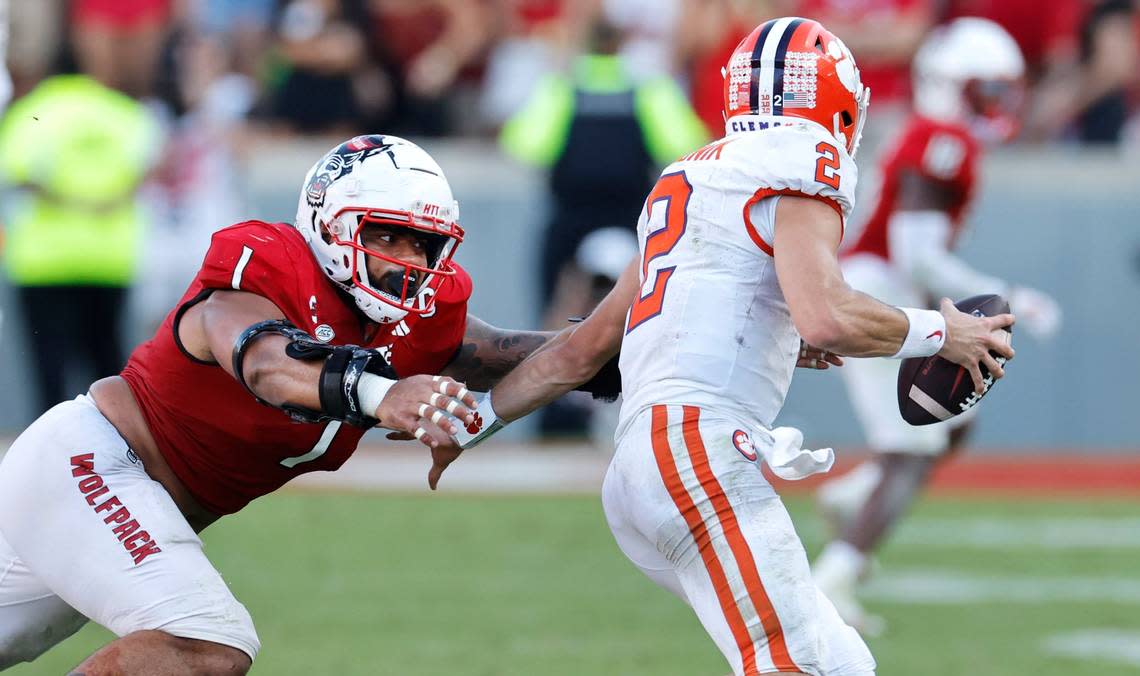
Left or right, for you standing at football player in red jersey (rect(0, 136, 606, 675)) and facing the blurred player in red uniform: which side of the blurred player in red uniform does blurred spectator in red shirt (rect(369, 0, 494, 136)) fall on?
left

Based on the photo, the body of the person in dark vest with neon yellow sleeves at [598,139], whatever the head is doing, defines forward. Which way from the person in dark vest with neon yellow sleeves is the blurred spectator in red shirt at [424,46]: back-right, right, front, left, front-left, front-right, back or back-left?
front-left

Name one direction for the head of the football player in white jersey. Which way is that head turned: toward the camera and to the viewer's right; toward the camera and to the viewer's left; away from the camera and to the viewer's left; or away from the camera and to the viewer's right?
away from the camera and to the viewer's right

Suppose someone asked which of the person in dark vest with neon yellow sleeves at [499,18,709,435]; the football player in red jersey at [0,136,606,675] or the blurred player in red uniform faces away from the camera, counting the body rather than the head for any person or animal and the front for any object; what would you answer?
the person in dark vest with neon yellow sleeves

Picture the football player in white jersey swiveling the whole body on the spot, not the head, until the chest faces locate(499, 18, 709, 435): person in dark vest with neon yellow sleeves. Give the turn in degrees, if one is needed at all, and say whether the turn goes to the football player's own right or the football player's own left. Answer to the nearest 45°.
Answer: approximately 45° to the football player's own left

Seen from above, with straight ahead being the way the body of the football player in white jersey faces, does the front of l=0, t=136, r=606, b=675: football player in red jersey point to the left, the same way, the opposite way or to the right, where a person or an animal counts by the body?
to the right

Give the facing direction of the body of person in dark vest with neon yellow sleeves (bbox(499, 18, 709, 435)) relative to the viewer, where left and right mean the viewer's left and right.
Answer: facing away from the viewer

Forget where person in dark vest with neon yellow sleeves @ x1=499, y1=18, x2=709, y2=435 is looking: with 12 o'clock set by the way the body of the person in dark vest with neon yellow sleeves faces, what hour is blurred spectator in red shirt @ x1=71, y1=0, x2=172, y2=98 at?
The blurred spectator in red shirt is roughly at 9 o'clock from the person in dark vest with neon yellow sleeves.

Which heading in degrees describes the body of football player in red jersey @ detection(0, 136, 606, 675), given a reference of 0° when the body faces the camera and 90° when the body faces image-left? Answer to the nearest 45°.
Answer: approximately 315°

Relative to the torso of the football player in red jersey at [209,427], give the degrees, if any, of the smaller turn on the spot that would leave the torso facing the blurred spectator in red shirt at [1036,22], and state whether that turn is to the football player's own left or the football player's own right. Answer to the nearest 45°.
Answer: approximately 90° to the football player's own left

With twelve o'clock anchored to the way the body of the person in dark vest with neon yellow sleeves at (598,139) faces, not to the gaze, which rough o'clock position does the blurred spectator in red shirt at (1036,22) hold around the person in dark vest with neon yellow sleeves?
The blurred spectator in red shirt is roughly at 2 o'clock from the person in dark vest with neon yellow sleeves.

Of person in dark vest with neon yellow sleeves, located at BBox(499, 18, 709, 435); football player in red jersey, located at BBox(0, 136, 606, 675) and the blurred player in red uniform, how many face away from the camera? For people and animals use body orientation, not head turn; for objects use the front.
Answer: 1

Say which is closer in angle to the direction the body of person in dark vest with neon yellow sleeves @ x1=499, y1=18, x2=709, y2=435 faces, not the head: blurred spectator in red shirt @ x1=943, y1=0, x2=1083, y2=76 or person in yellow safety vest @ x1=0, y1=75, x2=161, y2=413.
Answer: the blurred spectator in red shirt
